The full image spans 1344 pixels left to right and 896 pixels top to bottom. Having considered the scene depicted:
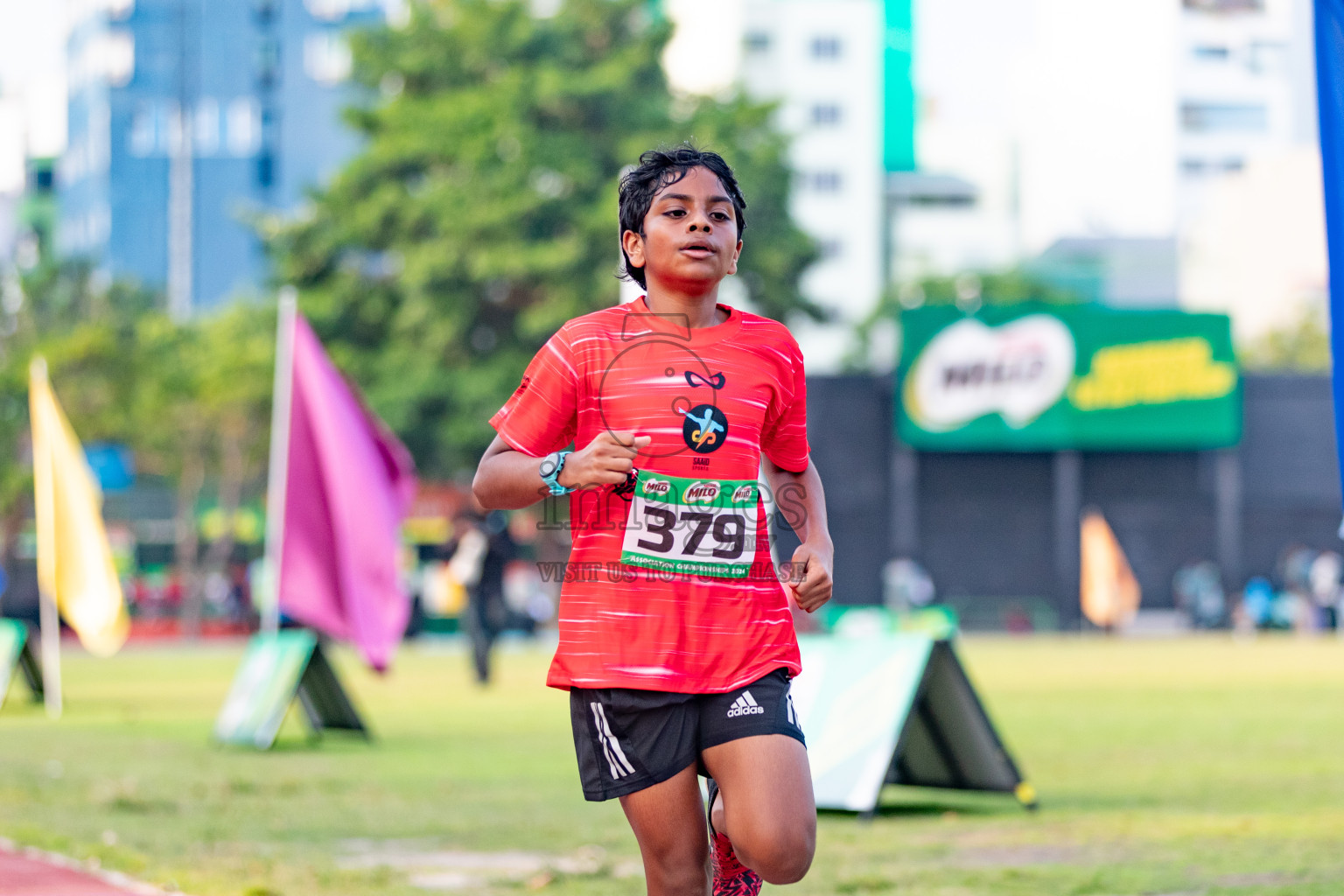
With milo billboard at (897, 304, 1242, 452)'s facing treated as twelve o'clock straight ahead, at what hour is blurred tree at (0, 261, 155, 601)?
The blurred tree is roughly at 3 o'clock from the milo billboard.

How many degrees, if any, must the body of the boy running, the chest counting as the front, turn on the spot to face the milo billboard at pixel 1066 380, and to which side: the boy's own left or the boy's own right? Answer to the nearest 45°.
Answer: approximately 180°

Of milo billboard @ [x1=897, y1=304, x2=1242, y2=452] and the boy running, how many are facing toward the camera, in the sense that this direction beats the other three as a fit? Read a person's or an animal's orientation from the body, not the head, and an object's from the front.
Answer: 2

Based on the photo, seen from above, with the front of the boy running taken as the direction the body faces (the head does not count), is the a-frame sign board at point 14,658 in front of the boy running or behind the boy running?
behind

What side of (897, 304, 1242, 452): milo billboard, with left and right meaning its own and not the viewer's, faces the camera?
front

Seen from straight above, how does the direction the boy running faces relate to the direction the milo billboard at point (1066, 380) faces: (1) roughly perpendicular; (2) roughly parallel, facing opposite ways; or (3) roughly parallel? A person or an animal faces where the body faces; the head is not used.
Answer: roughly parallel

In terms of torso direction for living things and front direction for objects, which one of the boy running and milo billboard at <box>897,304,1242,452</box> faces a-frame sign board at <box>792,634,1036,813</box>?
the milo billboard

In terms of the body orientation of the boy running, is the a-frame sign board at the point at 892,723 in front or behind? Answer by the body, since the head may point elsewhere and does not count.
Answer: behind

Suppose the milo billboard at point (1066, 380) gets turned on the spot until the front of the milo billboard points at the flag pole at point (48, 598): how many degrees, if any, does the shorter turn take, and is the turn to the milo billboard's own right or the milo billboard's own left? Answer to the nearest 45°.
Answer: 0° — it already faces it

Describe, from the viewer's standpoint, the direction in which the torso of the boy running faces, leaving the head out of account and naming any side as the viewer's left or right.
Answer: facing the viewer

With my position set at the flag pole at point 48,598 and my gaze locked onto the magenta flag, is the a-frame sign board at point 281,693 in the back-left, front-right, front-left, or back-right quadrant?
front-right

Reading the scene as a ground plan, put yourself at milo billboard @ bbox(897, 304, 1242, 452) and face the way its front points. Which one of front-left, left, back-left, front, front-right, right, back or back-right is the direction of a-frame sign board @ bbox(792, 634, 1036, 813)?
front

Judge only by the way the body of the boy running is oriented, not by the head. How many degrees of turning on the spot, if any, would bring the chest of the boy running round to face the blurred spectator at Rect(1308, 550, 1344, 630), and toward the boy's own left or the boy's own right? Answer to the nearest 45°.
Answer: approximately 180°

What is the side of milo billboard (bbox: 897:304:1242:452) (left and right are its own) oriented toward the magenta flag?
front

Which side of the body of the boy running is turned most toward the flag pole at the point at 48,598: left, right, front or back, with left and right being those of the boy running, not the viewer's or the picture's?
back
